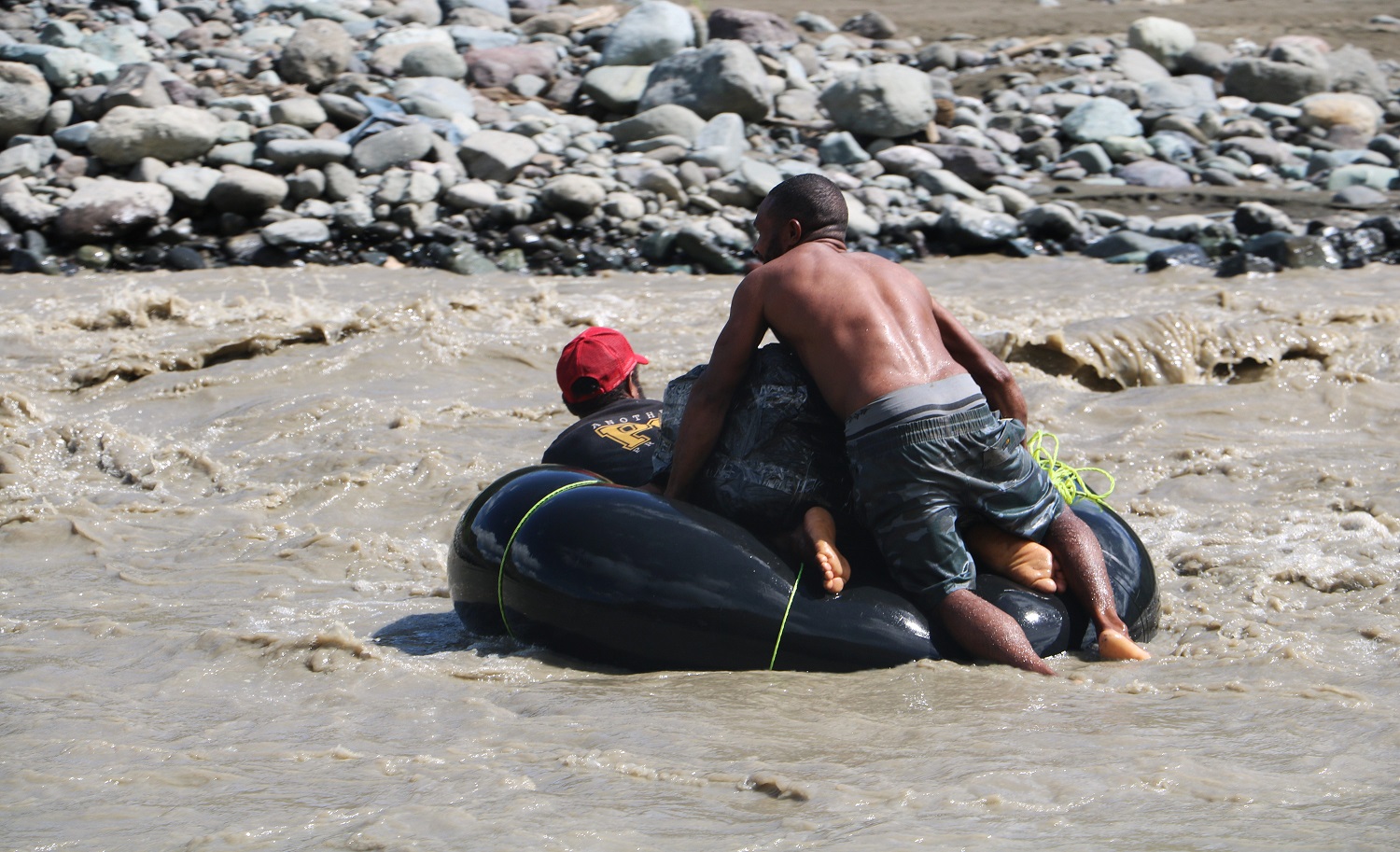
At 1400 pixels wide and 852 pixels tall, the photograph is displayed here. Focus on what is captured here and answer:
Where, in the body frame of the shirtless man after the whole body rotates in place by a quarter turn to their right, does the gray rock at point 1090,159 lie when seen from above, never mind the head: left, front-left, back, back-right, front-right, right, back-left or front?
front-left

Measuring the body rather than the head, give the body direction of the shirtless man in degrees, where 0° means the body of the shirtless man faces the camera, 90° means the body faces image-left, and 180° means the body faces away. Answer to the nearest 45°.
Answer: approximately 135°

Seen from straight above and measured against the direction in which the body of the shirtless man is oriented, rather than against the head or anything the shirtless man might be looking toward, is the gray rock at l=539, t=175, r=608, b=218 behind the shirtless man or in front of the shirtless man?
in front

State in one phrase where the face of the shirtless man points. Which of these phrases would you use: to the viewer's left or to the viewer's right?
to the viewer's left

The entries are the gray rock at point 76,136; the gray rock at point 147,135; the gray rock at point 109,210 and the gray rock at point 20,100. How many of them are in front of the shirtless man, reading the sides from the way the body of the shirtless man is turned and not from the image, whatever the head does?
4

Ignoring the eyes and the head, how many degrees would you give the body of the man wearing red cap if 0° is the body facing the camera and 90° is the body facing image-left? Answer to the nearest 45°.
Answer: approximately 225°

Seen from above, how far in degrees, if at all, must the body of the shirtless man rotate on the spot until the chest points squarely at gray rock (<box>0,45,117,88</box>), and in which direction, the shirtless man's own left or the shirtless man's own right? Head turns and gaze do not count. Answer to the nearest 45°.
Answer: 0° — they already face it

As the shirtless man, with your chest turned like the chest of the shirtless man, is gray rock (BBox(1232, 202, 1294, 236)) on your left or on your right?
on your right

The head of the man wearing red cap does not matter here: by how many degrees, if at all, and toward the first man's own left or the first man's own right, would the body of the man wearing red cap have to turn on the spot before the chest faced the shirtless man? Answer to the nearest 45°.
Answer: approximately 90° to the first man's own right

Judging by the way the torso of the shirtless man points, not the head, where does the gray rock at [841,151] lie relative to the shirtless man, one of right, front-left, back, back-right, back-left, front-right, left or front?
front-right

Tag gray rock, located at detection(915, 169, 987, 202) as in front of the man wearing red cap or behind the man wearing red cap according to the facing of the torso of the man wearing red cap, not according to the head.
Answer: in front
